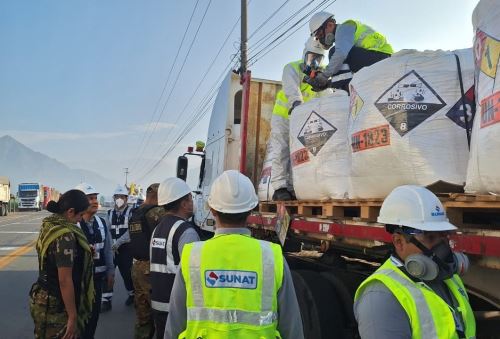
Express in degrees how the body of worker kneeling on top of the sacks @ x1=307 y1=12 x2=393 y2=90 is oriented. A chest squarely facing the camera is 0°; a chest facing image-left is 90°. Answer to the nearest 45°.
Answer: approximately 90°

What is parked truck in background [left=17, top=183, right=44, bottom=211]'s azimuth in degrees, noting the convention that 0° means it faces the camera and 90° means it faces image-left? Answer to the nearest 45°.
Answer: approximately 0°

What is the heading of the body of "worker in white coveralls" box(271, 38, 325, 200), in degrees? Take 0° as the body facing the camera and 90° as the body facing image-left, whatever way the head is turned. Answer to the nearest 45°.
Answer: approximately 270°

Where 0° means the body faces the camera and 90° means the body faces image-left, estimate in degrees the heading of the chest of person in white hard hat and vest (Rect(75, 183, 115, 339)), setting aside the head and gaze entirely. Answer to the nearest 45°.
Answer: approximately 315°

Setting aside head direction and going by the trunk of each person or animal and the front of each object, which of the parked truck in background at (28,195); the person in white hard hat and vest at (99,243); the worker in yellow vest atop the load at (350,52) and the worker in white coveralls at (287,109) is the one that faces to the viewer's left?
the worker in yellow vest atop the load at (350,52)

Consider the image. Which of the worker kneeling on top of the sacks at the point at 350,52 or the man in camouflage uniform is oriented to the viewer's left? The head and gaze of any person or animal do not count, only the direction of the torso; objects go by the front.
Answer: the worker kneeling on top of the sacks

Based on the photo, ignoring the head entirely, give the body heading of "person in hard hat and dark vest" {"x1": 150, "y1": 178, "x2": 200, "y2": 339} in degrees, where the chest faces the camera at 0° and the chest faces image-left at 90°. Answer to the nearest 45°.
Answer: approximately 225°
